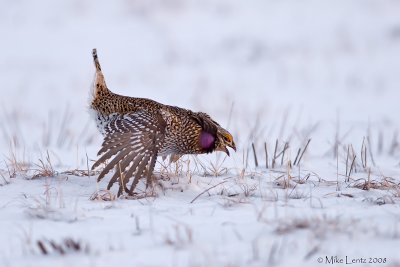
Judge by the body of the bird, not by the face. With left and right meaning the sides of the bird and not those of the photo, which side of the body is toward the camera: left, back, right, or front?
right
